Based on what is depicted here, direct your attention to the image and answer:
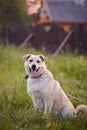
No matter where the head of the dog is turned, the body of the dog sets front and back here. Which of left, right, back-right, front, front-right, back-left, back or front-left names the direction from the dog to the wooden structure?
back-right

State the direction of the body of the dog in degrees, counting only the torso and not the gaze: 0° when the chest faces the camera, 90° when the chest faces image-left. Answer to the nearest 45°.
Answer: approximately 45°
